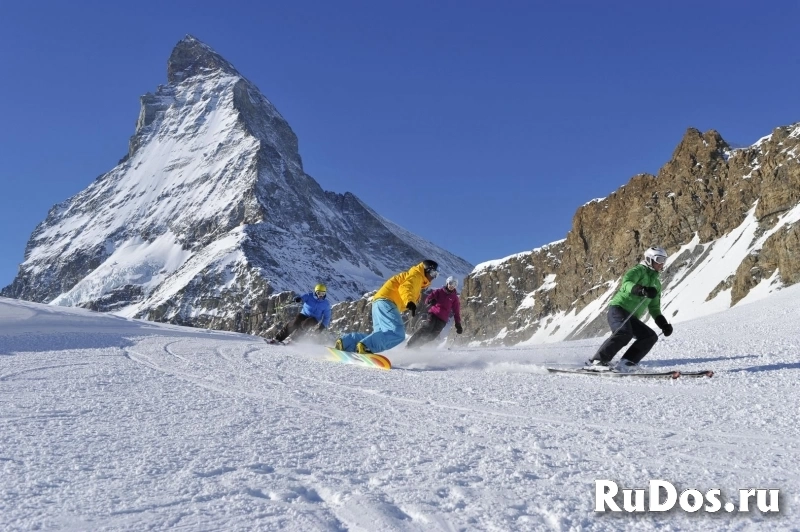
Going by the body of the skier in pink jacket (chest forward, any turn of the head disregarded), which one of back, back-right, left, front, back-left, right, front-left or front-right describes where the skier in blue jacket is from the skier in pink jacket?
back-right

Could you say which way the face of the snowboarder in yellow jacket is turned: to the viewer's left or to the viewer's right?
to the viewer's right

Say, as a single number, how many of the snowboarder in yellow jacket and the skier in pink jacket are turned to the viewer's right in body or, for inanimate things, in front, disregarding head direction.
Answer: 1

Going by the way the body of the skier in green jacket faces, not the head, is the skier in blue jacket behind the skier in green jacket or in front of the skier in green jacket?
behind

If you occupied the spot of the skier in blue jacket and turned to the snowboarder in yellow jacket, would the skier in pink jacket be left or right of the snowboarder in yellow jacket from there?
left

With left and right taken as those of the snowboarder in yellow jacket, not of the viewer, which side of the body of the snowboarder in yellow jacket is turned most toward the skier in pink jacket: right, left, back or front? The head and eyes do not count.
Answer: left

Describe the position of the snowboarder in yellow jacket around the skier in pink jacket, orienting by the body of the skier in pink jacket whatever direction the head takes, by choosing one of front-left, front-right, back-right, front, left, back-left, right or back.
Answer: front

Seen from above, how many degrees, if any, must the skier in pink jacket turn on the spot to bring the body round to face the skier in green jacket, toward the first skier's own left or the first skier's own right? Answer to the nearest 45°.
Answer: approximately 45° to the first skier's own left

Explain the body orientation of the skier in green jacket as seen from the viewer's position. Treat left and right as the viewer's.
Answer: facing the viewer and to the right of the viewer

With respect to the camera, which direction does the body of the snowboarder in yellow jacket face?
to the viewer's right

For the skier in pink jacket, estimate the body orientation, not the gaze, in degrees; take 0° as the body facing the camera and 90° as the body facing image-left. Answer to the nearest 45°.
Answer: approximately 0°
